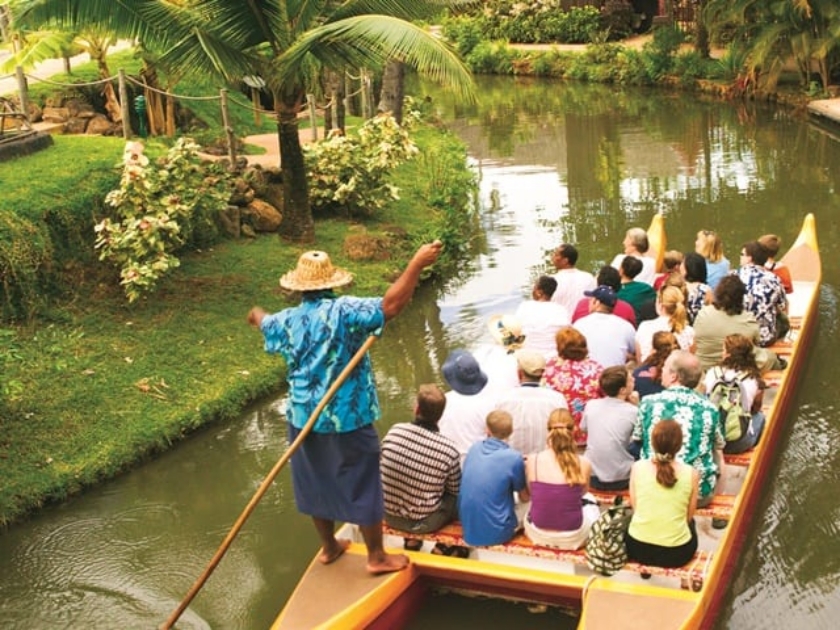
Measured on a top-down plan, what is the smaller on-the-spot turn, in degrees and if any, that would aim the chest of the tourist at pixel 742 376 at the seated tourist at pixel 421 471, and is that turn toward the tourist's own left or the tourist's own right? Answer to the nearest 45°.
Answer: approximately 135° to the tourist's own left

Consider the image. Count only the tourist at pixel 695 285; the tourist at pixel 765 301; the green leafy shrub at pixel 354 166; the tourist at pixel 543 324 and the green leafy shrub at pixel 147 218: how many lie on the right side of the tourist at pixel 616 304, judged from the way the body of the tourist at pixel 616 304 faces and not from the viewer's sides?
2

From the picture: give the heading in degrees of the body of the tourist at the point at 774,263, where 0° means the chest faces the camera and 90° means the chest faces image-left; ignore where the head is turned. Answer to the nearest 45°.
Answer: approximately 180°

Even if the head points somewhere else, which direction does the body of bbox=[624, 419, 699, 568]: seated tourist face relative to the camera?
away from the camera

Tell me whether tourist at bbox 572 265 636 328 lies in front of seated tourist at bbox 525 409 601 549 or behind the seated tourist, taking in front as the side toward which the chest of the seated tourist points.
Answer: in front

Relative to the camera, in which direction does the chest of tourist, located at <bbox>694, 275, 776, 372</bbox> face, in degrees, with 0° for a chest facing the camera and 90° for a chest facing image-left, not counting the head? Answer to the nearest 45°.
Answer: approximately 180°

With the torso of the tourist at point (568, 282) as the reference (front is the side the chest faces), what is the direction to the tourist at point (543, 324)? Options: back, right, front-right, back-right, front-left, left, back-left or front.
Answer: back-left

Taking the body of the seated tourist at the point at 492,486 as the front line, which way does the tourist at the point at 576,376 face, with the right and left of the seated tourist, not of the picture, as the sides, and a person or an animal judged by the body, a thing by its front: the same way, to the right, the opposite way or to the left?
the same way

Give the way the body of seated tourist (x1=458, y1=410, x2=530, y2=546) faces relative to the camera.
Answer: away from the camera

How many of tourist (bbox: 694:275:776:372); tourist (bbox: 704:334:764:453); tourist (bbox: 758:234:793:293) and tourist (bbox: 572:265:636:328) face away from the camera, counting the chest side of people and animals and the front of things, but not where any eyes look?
4

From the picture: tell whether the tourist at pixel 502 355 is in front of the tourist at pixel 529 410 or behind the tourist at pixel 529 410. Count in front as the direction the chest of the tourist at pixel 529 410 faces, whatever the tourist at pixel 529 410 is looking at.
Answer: in front

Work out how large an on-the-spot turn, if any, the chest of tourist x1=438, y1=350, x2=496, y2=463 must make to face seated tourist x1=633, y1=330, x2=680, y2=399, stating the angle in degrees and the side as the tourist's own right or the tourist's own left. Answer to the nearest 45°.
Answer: approximately 90° to the tourist's own right

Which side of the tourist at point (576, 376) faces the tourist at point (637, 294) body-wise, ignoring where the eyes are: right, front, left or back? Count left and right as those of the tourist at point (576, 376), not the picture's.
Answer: front

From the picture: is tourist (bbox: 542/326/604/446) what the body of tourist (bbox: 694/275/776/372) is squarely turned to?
no

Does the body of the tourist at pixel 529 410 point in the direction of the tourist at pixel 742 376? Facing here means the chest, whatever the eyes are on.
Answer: no

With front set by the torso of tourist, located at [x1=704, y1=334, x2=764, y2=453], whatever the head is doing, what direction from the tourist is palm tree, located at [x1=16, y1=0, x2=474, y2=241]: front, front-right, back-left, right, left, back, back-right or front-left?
front-left

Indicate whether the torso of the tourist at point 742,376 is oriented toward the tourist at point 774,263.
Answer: yes

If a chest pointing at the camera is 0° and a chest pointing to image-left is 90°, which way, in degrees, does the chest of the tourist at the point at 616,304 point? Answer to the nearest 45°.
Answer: approximately 180°
